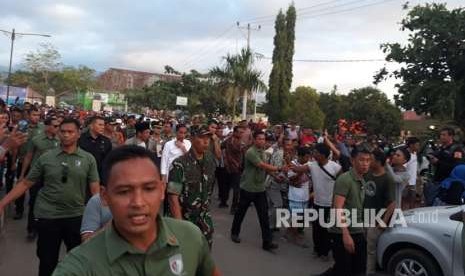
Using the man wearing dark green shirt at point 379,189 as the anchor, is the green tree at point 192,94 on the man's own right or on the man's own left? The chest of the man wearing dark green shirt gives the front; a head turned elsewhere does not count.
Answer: on the man's own right

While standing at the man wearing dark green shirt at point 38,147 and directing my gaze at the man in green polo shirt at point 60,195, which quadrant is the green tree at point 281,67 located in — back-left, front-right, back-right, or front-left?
back-left

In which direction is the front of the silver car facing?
to the viewer's left

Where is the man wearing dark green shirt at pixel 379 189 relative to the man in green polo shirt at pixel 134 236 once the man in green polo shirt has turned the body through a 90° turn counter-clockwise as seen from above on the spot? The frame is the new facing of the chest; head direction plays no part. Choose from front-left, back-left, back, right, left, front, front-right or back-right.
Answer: front-left

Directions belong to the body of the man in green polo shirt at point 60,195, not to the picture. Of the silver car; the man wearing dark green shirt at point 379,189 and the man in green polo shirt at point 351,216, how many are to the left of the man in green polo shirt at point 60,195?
3

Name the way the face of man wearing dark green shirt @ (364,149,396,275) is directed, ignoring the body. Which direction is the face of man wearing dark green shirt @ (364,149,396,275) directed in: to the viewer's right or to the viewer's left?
to the viewer's left

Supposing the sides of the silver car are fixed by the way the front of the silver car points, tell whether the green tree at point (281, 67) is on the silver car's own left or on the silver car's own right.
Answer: on the silver car's own right

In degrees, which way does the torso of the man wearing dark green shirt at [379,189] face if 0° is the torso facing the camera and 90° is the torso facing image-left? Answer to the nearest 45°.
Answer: approximately 45°
